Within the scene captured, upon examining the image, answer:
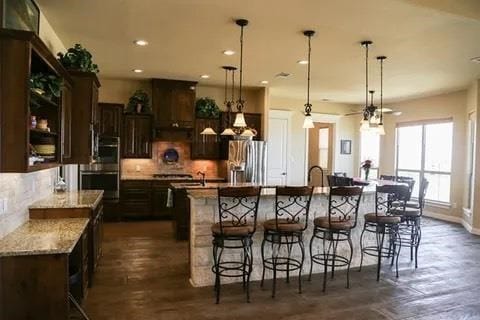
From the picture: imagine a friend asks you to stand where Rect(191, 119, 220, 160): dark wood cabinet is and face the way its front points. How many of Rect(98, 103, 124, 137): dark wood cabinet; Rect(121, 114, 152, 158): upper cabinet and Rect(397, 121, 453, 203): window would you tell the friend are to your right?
2

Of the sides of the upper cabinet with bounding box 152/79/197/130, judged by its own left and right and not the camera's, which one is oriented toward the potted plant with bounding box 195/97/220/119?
left

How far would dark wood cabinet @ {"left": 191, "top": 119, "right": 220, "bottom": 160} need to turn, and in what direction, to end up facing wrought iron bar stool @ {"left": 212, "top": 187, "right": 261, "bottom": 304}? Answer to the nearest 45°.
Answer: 0° — it already faces it

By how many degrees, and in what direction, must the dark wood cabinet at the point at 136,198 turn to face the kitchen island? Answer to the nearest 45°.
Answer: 0° — it already faces it

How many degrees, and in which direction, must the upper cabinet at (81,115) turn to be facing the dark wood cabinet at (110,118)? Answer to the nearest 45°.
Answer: approximately 90° to its left

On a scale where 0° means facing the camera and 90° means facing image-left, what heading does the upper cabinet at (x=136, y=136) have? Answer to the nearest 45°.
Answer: approximately 0°

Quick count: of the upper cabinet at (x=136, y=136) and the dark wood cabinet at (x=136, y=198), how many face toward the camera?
2

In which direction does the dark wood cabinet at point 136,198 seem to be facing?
toward the camera

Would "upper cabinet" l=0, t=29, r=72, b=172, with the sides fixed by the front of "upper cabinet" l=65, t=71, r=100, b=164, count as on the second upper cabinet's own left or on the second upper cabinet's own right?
on the second upper cabinet's own right

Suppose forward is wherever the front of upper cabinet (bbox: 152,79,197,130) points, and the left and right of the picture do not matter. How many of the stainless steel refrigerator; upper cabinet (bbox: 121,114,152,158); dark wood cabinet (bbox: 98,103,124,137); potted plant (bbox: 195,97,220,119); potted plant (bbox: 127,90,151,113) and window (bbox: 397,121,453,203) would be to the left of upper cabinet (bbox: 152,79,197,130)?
3

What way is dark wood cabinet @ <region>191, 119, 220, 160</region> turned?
toward the camera

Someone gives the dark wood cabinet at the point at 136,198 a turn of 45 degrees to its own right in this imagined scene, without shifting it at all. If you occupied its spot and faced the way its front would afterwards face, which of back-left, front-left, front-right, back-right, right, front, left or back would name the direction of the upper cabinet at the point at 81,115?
front-left

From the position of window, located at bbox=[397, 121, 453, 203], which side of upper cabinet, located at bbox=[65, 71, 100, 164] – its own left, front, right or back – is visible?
front

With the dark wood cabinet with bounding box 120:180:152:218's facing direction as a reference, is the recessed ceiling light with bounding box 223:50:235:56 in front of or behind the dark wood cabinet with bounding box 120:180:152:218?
in front

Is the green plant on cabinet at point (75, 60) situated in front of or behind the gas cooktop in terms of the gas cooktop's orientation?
in front
